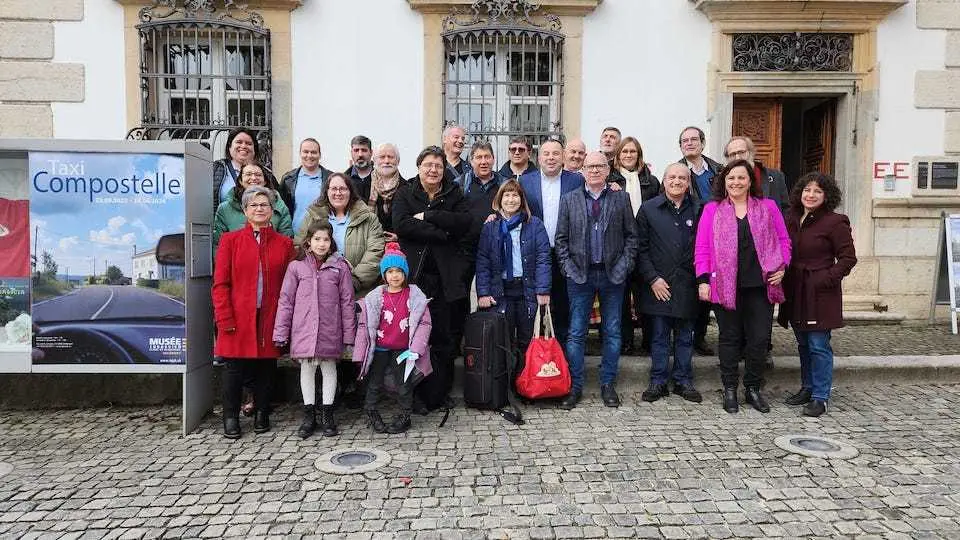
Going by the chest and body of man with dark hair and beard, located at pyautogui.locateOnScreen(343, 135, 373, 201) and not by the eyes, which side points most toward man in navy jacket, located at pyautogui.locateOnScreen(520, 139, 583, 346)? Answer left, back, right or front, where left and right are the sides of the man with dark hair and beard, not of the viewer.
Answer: left

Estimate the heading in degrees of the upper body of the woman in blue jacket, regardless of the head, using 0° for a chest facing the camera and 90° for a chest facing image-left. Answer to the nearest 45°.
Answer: approximately 0°

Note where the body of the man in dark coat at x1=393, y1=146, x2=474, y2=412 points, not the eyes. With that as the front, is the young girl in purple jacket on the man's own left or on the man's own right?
on the man's own right

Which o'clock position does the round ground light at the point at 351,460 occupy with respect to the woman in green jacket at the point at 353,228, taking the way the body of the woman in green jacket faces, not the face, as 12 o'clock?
The round ground light is roughly at 12 o'clock from the woman in green jacket.

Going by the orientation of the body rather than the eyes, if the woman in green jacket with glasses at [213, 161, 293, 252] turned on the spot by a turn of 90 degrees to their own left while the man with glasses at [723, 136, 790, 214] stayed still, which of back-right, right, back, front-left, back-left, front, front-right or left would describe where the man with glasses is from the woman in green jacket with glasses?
front

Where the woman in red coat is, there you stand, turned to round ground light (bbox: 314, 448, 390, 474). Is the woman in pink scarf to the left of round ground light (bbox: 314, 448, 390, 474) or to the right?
left
